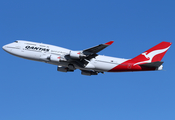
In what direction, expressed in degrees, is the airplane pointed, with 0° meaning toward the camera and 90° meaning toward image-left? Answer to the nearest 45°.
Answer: approximately 90°
